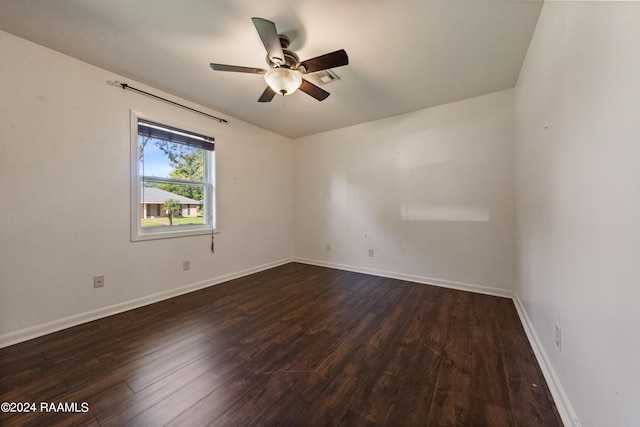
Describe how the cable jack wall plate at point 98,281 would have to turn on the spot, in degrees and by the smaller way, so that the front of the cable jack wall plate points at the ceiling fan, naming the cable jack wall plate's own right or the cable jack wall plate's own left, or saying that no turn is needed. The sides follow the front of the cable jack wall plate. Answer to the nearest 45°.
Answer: approximately 45° to the cable jack wall plate's own left
